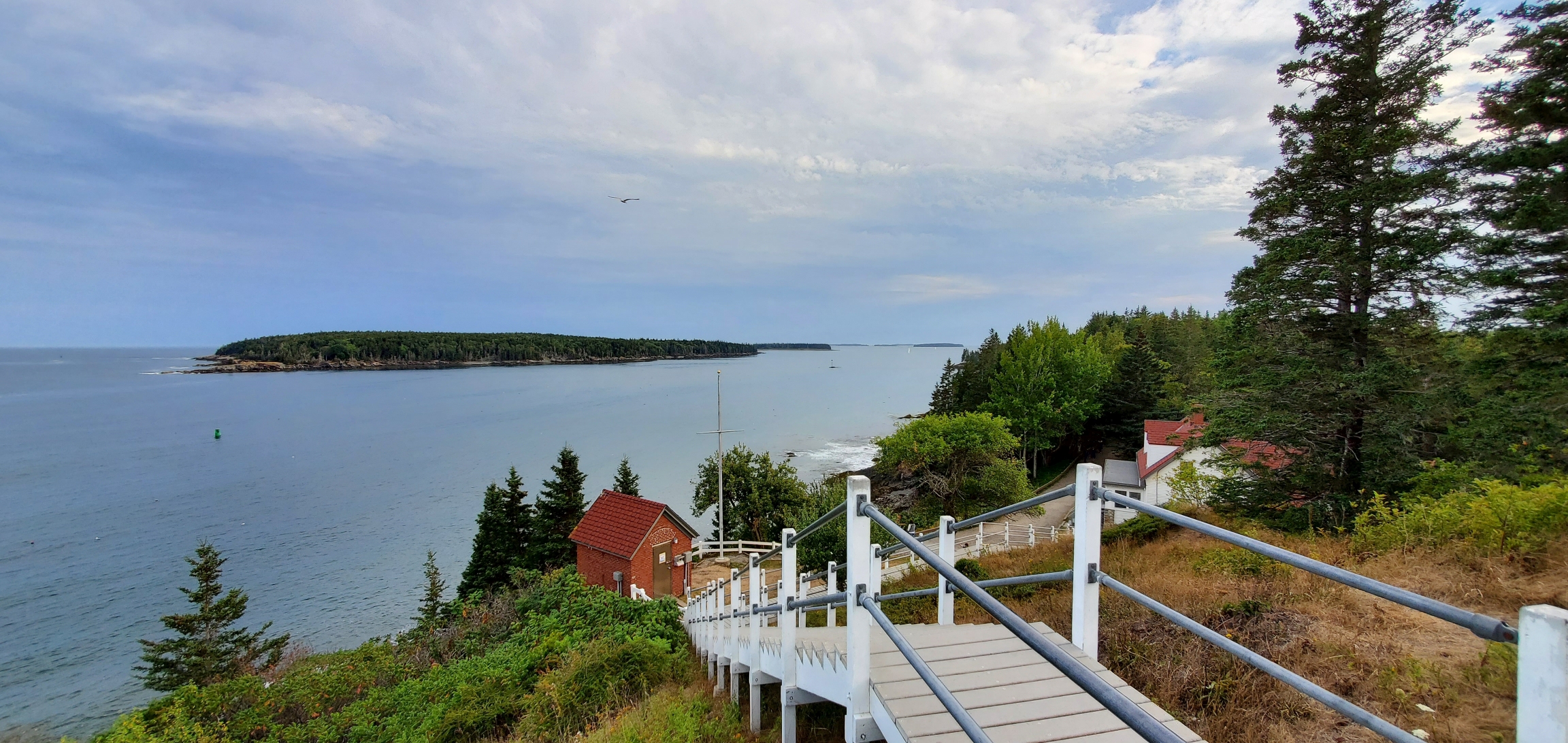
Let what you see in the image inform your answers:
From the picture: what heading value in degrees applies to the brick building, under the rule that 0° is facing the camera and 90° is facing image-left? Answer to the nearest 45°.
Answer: approximately 315°

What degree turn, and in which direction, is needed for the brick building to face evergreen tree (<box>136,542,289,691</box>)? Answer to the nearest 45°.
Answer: approximately 135° to its right

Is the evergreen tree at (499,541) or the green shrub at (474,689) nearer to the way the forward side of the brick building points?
the green shrub

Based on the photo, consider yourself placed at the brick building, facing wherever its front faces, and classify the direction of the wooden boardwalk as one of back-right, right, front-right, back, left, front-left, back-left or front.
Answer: front-right

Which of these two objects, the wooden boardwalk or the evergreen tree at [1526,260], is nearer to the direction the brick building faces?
the evergreen tree

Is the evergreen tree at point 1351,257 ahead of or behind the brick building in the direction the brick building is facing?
ahead

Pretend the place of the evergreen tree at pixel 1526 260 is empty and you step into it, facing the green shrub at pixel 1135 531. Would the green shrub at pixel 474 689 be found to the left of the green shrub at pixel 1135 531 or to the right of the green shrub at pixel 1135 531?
left

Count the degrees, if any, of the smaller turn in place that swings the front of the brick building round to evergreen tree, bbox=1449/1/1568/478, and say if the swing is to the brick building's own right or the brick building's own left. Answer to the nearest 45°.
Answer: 0° — it already faces it

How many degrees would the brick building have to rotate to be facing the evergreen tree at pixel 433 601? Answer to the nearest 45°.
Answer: approximately 135° to its right

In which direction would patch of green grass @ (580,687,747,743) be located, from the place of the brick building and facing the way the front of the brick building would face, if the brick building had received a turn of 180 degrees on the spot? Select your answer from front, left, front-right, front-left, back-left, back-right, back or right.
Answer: back-left

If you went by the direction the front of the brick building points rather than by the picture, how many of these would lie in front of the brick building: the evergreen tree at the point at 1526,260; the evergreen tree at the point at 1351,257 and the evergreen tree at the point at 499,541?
2

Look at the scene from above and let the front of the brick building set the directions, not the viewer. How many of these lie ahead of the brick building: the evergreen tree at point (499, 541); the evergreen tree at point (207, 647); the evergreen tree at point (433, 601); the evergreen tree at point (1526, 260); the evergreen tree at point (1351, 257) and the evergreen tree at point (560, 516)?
2

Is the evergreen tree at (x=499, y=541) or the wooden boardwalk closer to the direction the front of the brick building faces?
the wooden boardwalk
